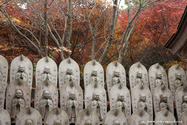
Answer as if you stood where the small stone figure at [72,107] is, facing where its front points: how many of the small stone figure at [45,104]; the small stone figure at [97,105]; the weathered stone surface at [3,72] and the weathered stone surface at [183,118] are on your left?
2

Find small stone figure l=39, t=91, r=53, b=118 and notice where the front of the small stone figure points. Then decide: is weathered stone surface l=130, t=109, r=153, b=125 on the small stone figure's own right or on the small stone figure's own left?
on the small stone figure's own left

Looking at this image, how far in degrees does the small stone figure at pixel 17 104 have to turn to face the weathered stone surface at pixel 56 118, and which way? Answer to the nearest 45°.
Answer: approximately 45° to its left

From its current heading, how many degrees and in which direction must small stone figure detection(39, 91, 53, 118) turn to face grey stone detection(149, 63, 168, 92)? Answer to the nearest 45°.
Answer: approximately 90° to its left

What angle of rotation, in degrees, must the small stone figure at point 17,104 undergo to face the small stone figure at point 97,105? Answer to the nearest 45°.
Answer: approximately 90° to its left

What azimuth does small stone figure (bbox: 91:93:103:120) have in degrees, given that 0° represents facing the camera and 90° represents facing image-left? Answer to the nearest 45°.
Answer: approximately 0°

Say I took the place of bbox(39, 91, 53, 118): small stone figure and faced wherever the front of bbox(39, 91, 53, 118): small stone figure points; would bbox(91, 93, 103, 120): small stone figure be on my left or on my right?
on my left
